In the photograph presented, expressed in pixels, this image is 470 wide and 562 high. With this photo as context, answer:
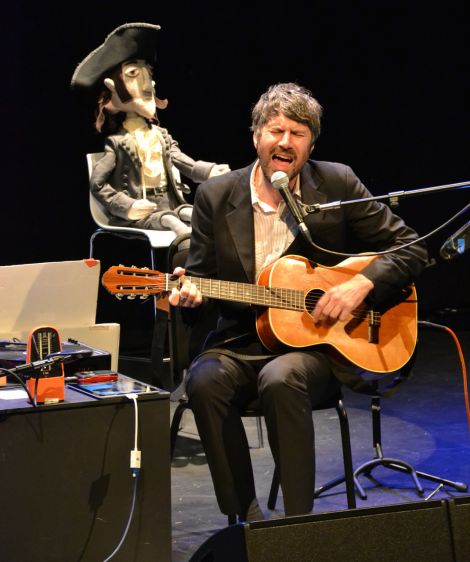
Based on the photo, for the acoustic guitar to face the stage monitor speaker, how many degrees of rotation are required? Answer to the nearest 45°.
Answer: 0° — it already faces it

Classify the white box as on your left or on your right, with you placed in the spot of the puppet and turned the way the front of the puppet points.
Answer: on your right

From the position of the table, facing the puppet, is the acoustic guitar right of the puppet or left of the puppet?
right

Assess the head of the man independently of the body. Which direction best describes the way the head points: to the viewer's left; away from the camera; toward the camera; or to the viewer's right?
toward the camera

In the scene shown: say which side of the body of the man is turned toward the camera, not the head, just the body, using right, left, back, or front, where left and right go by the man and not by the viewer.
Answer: front

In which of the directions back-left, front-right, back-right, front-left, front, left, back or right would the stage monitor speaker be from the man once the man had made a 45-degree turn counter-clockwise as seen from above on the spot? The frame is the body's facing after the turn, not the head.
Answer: front-right

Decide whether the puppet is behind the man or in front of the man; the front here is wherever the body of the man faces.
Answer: behind

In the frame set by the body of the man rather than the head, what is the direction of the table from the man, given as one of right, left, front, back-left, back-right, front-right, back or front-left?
front-right

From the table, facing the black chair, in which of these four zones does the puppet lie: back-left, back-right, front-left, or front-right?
front-left

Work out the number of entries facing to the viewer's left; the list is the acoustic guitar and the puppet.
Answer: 0

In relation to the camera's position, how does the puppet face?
facing the viewer and to the right of the viewer
